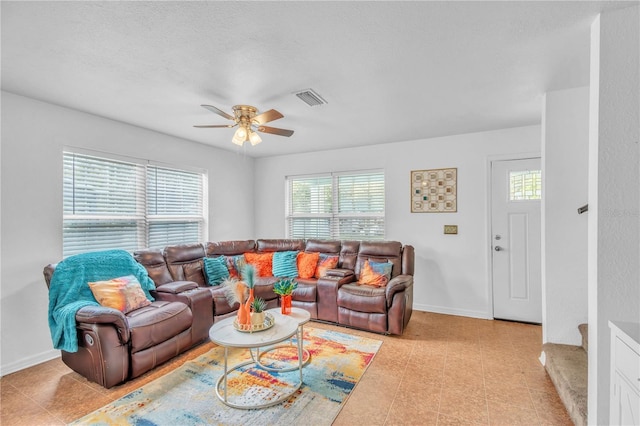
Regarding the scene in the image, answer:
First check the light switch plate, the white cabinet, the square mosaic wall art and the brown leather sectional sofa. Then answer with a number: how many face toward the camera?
3

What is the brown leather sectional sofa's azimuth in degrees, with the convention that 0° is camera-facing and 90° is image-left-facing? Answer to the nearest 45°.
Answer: approximately 0°

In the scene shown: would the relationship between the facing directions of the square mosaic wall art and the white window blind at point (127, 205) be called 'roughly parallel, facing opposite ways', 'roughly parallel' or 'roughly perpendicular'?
roughly perpendicular

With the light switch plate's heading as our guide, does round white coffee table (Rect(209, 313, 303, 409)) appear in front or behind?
in front

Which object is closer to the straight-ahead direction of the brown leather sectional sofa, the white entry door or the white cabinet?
the white cabinet

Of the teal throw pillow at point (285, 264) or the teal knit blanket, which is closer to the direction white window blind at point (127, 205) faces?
the teal throw pillow

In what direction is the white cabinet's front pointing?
to the viewer's left

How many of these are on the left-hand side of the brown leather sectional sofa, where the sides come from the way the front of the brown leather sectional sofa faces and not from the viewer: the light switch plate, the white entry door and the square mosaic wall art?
3

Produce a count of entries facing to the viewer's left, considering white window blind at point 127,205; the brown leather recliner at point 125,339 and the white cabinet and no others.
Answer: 1

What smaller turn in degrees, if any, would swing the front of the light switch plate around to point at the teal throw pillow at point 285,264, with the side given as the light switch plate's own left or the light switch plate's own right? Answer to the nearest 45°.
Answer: approximately 90° to the light switch plate's own right

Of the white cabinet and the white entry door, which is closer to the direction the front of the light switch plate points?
the white cabinet

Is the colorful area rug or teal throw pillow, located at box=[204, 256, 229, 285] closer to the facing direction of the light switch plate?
the colorful area rug

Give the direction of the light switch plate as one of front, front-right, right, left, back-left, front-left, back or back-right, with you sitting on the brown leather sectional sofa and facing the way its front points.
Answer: left

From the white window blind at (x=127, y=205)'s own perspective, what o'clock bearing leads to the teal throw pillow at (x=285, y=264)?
The teal throw pillow is roughly at 11 o'clock from the white window blind.

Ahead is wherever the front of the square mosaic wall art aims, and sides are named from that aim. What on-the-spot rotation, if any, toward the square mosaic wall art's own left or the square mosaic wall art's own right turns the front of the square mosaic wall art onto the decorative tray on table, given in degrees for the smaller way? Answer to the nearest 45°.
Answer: approximately 45° to the square mosaic wall art's own right

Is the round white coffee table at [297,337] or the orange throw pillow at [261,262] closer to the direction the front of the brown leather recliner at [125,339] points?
the round white coffee table

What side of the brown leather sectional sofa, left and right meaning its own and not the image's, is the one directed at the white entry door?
left

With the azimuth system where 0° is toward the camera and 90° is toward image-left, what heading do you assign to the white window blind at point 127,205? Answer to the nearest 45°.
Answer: approximately 315°

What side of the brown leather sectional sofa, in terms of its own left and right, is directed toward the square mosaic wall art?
left

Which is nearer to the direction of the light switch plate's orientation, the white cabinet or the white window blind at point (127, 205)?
the white cabinet
